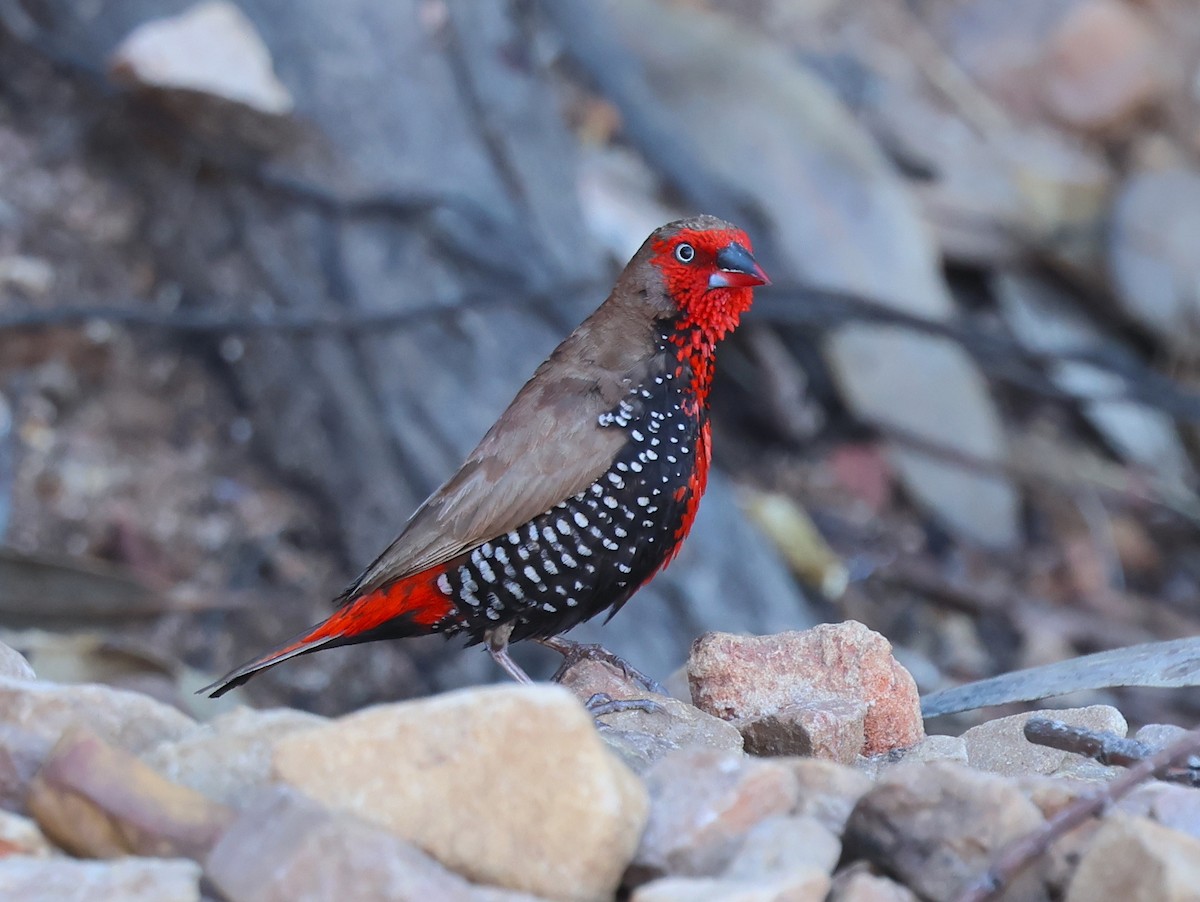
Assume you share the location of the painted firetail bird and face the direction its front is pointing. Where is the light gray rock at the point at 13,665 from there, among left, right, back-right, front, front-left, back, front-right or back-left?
back-right

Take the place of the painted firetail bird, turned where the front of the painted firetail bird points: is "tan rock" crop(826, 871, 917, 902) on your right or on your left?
on your right

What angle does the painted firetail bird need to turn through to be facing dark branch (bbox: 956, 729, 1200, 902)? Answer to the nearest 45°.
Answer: approximately 90° to its right

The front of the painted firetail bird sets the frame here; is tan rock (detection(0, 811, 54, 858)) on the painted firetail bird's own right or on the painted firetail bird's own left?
on the painted firetail bird's own right

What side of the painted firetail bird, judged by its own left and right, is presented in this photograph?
right

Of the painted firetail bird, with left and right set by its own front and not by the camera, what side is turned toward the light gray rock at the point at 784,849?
right

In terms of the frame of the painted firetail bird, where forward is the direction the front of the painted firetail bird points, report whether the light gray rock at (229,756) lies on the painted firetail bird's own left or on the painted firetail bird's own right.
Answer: on the painted firetail bird's own right

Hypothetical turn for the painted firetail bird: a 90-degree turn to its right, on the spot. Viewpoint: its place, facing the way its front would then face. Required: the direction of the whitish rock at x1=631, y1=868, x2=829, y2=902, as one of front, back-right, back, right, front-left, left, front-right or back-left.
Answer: front

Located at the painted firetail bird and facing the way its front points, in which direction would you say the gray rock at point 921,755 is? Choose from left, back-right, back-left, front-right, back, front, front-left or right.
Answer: front-right
